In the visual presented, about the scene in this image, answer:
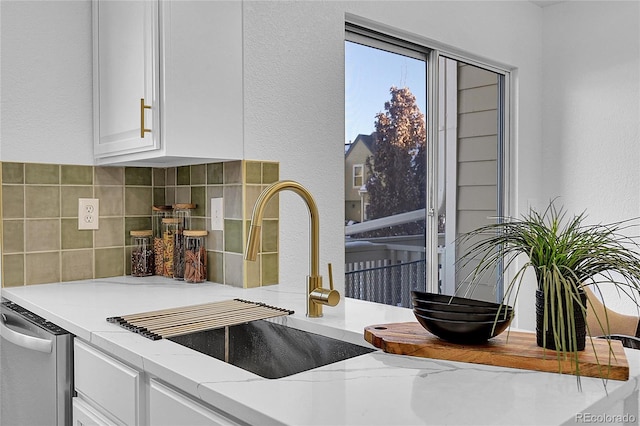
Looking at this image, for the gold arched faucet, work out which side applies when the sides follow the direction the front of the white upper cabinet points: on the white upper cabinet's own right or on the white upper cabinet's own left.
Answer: on the white upper cabinet's own left

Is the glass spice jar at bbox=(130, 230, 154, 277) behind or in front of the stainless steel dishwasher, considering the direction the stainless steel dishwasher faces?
behind

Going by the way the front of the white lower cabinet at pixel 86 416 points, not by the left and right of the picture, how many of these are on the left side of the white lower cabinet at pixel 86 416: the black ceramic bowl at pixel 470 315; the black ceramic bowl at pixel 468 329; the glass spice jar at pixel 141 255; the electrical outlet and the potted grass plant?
3

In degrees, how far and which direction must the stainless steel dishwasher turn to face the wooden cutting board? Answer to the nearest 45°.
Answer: approximately 90° to its left

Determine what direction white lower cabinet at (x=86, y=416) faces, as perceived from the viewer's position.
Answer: facing the viewer and to the left of the viewer

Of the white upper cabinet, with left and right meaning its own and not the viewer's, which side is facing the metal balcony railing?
back
